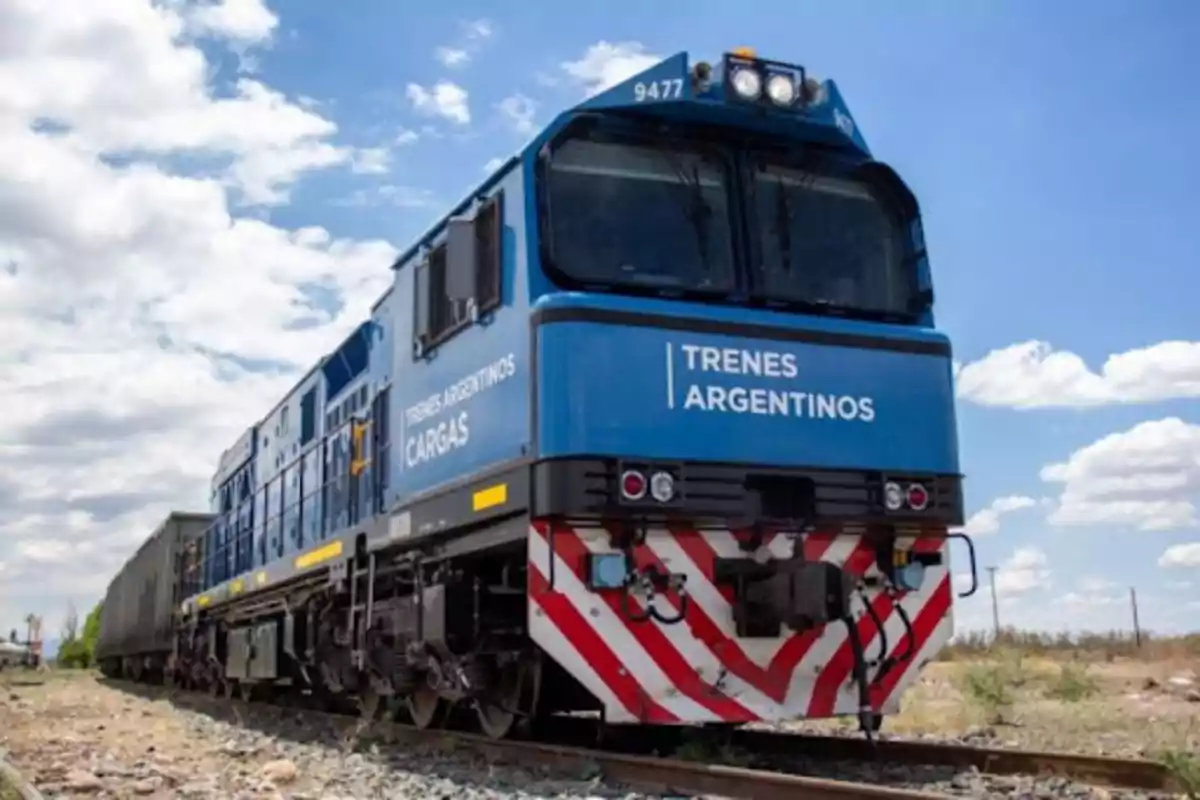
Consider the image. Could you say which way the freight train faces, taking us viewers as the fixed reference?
facing the viewer and to the right of the viewer
